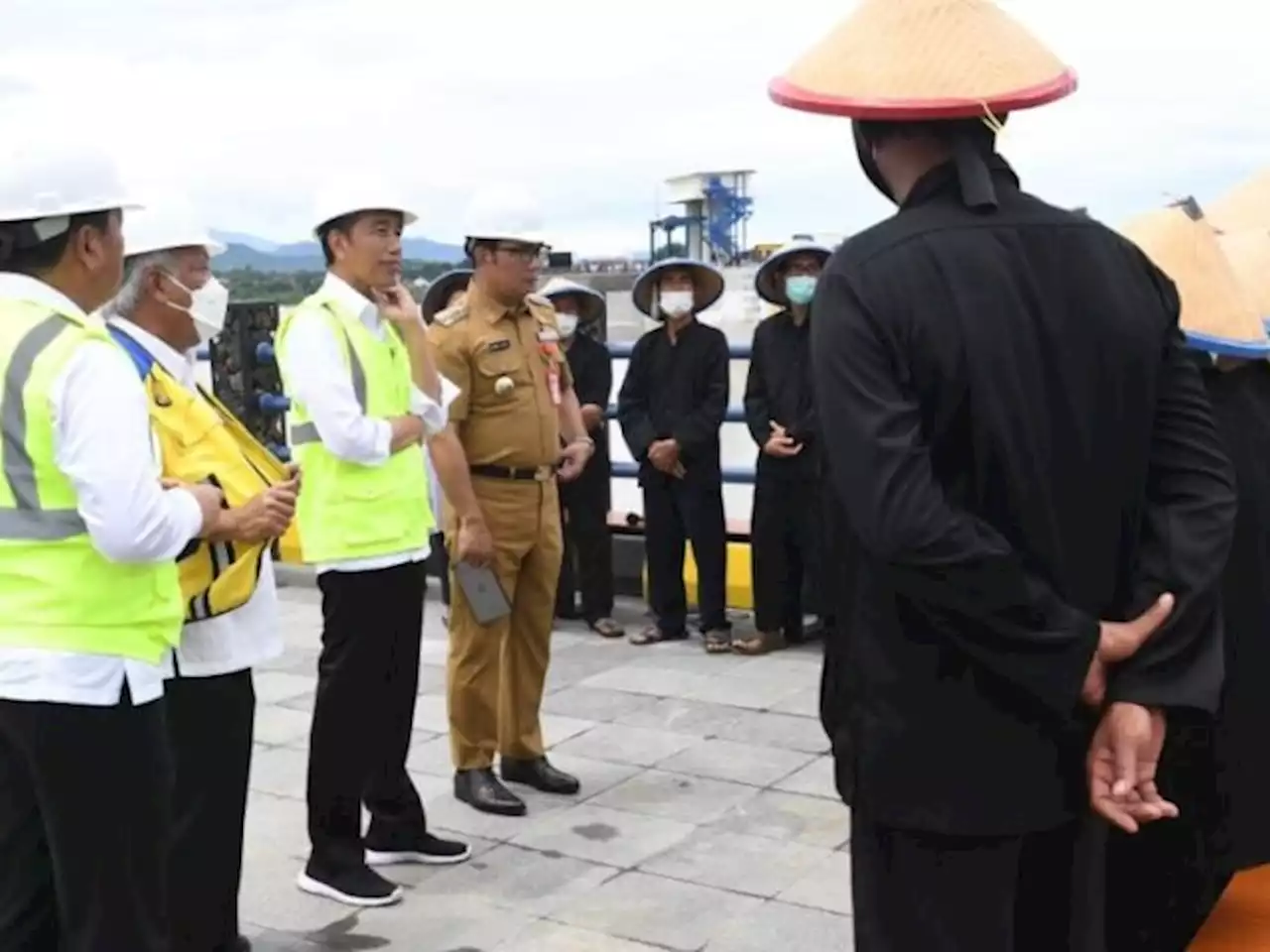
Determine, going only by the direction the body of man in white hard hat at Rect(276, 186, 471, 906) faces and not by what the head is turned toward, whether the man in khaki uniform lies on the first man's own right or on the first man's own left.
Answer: on the first man's own left

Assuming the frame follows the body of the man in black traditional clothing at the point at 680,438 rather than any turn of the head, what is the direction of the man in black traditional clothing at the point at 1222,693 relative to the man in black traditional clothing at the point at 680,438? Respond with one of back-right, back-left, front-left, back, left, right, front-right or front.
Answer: front

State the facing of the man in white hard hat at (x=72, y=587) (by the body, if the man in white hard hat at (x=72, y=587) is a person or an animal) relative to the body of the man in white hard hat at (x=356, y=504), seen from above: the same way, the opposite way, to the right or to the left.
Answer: to the left

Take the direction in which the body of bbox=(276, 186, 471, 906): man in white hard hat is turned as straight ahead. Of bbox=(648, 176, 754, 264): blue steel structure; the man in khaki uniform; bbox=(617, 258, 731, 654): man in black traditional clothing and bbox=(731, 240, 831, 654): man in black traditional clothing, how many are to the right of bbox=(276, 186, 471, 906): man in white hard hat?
0

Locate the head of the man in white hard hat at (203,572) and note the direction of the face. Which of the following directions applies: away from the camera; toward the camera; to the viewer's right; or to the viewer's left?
to the viewer's right

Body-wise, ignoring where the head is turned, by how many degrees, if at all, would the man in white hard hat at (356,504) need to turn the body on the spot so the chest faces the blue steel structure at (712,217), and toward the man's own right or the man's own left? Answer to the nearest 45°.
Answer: approximately 135° to the man's own left

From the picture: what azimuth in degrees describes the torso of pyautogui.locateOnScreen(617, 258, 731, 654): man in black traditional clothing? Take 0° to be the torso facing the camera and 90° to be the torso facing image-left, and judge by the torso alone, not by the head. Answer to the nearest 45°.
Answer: approximately 0°

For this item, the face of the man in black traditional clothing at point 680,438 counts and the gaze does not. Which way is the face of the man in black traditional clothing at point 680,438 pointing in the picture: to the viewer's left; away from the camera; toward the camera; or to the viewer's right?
toward the camera

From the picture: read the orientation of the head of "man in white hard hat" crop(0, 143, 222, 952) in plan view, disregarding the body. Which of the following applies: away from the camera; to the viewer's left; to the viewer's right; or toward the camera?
to the viewer's right

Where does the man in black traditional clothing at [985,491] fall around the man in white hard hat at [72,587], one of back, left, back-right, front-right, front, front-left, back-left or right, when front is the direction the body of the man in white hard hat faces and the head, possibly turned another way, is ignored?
right

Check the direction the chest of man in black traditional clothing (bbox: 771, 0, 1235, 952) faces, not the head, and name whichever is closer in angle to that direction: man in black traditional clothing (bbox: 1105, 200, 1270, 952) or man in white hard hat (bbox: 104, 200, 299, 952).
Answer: the man in white hard hat

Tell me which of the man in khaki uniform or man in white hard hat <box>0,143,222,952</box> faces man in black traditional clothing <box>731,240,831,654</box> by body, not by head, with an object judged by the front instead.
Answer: the man in white hard hat

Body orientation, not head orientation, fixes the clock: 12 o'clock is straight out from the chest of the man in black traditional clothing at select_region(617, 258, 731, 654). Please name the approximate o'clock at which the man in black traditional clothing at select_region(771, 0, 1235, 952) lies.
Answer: the man in black traditional clothing at select_region(771, 0, 1235, 952) is roughly at 12 o'clock from the man in black traditional clothing at select_region(617, 258, 731, 654).

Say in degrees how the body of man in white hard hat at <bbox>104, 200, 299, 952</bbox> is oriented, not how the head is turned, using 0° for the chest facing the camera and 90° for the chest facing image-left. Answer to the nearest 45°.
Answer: approximately 270°

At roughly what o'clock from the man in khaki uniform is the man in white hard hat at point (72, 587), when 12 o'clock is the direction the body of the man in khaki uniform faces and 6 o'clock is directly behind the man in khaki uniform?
The man in white hard hat is roughly at 2 o'clock from the man in khaki uniform.

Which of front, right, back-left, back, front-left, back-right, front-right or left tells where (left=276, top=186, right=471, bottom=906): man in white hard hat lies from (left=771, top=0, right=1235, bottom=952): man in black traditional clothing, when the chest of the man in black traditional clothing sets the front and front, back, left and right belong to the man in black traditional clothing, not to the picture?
front

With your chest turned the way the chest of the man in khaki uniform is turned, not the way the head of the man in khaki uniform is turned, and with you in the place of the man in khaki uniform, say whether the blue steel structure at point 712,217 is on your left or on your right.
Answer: on your left

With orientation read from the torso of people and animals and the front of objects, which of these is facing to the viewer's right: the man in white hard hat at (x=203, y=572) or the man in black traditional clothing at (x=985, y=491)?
the man in white hard hat
